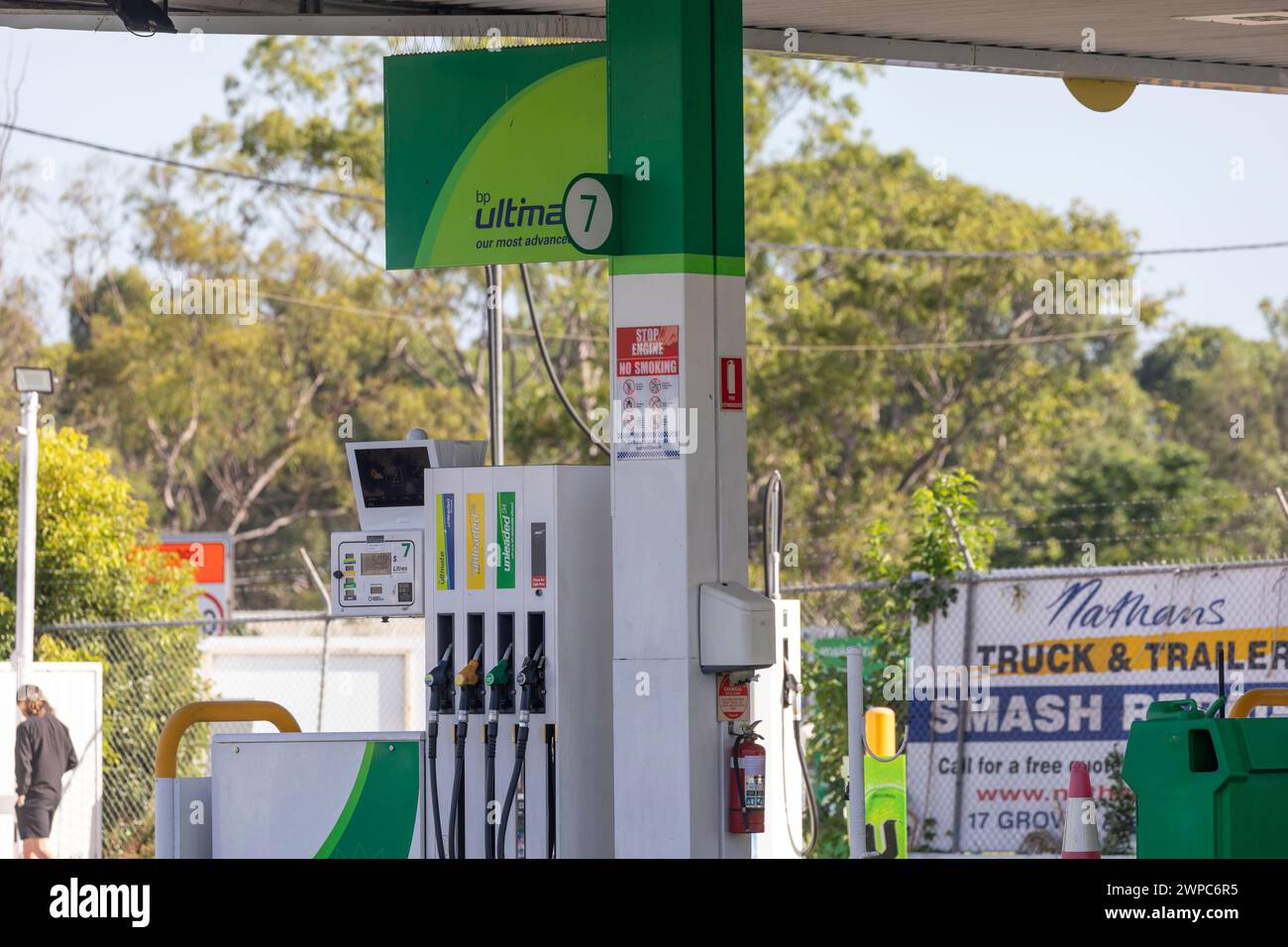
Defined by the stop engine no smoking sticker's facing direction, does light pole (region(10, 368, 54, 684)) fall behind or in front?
behind

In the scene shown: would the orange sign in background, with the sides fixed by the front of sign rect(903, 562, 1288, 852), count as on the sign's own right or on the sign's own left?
on the sign's own right

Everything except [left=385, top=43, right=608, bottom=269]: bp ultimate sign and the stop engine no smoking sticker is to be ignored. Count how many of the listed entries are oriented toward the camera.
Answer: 2
